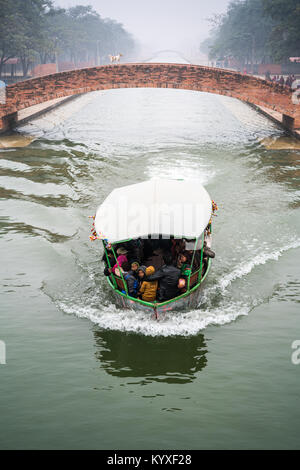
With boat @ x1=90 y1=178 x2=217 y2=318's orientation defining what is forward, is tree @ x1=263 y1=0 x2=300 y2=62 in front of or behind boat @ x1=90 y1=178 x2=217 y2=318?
behind

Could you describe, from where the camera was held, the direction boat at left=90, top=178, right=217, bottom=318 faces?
facing the viewer

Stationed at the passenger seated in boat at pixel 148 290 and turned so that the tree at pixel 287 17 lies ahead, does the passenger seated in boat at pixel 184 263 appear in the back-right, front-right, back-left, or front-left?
front-right

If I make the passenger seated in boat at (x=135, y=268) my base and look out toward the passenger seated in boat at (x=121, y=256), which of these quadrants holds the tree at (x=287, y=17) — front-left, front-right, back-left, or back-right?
front-right

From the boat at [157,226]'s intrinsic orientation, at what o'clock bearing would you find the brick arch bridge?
The brick arch bridge is roughly at 6 o'clock from the boat.

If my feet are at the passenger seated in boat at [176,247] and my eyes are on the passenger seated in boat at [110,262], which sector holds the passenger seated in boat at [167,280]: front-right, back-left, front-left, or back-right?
front-left
